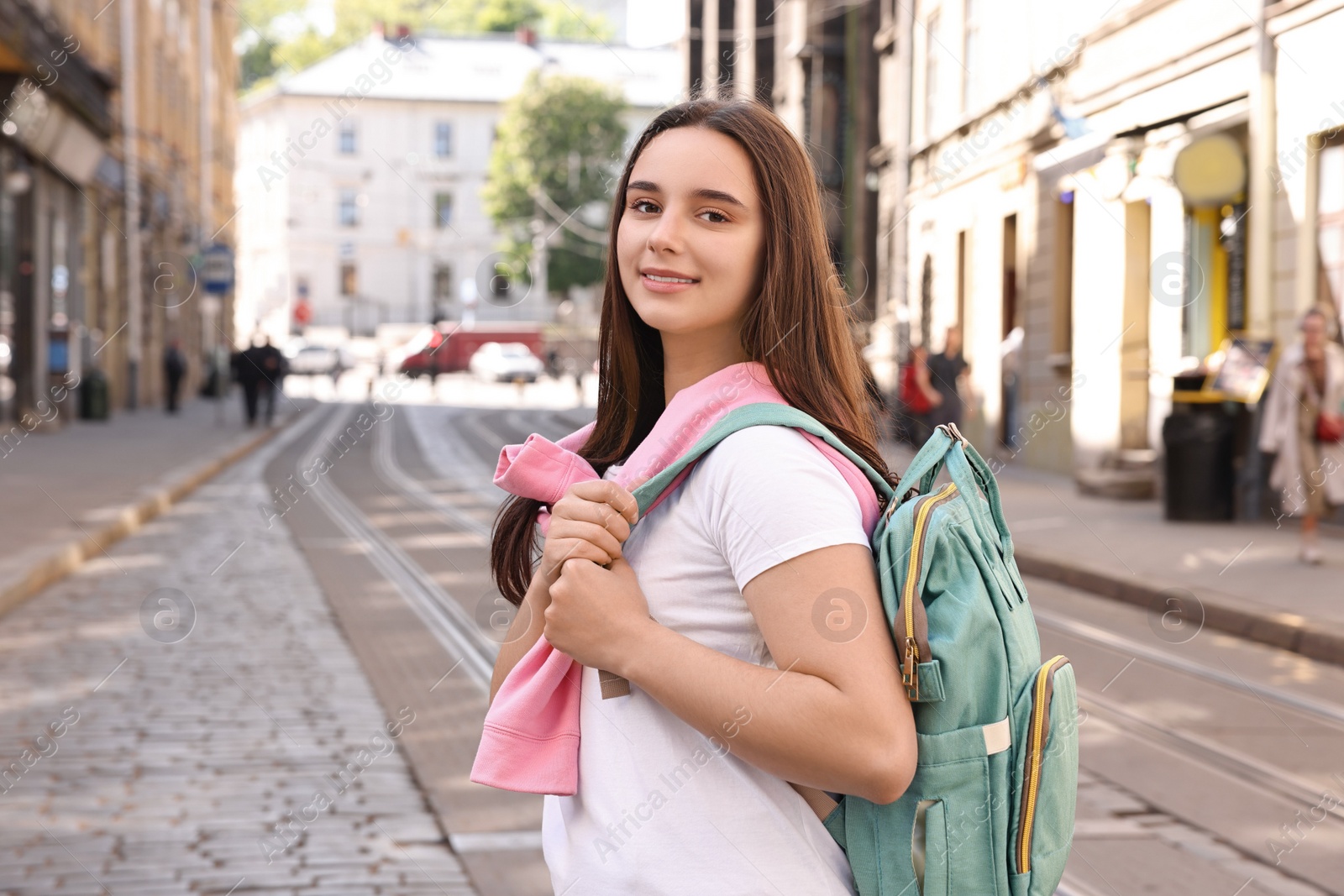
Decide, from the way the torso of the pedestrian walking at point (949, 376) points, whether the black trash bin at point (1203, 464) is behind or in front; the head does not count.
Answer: in front

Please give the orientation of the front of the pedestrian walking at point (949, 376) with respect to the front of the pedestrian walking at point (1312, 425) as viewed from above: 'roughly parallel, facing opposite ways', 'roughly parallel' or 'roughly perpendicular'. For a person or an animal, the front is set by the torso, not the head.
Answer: roughly parallel

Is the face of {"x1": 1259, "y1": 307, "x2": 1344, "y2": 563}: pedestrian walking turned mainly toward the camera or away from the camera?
toward the camera

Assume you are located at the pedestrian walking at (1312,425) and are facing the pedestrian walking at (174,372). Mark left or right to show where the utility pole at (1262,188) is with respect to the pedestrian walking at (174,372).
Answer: right

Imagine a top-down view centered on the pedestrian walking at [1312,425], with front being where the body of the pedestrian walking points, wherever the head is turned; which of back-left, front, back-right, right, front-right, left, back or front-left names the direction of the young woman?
front

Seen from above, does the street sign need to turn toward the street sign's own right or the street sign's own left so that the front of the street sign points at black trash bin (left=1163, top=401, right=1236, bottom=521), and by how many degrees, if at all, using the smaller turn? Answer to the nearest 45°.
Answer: approximately 45° to the street sign's own left

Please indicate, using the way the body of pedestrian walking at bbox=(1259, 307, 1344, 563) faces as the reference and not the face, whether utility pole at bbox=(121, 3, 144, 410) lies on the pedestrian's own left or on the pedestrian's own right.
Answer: on the pedestrian's own right

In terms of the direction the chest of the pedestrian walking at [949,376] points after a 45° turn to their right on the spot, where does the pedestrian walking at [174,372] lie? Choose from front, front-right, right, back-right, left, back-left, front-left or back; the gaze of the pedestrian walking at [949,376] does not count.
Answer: right

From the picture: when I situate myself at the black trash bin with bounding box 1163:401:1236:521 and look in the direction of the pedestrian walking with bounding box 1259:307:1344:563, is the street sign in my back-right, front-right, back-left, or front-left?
back-right

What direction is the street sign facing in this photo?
toward the camera

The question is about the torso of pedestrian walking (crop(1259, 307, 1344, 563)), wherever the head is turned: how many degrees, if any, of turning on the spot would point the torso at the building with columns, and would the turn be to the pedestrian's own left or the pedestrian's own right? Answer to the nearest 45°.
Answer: approximately 180°

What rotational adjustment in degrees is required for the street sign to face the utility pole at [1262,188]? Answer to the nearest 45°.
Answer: approximately 45° to its left

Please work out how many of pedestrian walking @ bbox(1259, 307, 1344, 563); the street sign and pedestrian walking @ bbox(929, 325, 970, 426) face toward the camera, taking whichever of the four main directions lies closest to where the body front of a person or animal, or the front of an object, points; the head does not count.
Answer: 3

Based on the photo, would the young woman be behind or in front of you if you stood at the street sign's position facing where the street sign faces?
in front
